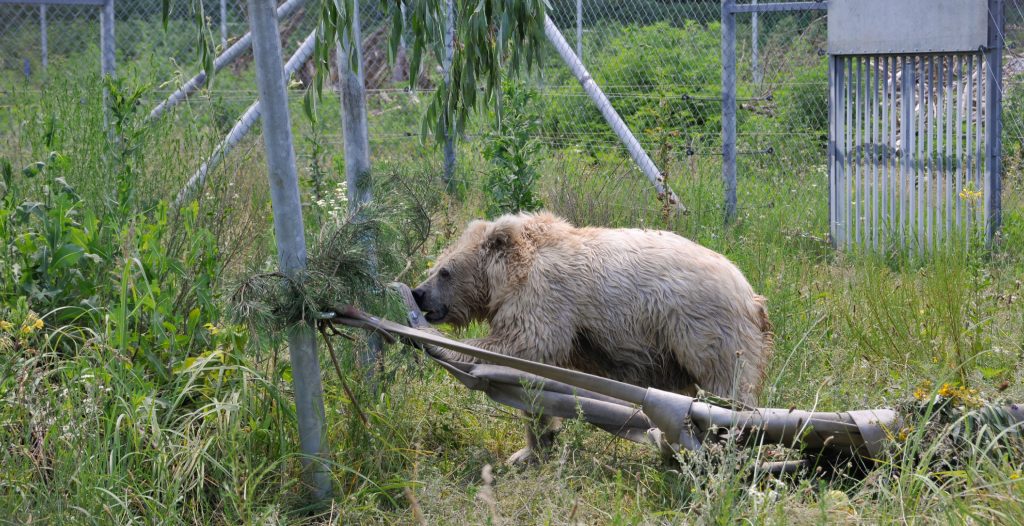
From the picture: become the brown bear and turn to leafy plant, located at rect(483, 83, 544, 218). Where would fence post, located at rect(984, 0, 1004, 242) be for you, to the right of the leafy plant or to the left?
right

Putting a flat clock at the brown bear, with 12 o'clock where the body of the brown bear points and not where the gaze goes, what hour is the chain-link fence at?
The chain-link fence is roughly at 3 o'clock from the brown bear.

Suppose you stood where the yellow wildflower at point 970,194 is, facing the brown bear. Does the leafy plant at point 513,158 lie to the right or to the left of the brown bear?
right

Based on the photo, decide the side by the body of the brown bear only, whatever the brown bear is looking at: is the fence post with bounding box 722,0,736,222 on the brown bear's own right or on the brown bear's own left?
on the brown bear's own right

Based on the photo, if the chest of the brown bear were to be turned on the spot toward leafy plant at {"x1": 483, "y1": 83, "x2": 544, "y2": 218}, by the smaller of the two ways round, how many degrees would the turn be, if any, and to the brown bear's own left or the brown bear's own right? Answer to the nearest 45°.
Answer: approximately 90° to the brown bear's own right

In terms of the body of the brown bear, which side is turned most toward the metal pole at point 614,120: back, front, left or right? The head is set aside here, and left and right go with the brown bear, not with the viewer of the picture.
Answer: right

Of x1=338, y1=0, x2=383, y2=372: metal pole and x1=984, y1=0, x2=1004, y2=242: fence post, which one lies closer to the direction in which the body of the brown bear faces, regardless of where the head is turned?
the metal pole

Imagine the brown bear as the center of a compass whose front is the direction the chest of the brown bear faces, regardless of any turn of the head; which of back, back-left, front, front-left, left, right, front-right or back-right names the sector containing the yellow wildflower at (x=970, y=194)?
back-right

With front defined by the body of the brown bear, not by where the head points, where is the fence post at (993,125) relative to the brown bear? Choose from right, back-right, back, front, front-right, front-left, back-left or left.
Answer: back-right

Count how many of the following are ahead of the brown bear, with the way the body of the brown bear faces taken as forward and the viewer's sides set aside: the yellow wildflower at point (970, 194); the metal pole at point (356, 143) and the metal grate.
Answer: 1

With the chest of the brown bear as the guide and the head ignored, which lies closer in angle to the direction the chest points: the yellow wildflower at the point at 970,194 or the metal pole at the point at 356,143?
the metal pole

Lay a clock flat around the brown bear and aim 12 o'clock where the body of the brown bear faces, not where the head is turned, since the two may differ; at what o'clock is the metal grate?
The metal grate is roughly at 4 o'clock from the brown bear.

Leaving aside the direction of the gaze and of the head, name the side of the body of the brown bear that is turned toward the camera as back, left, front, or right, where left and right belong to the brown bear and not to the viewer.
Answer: left
